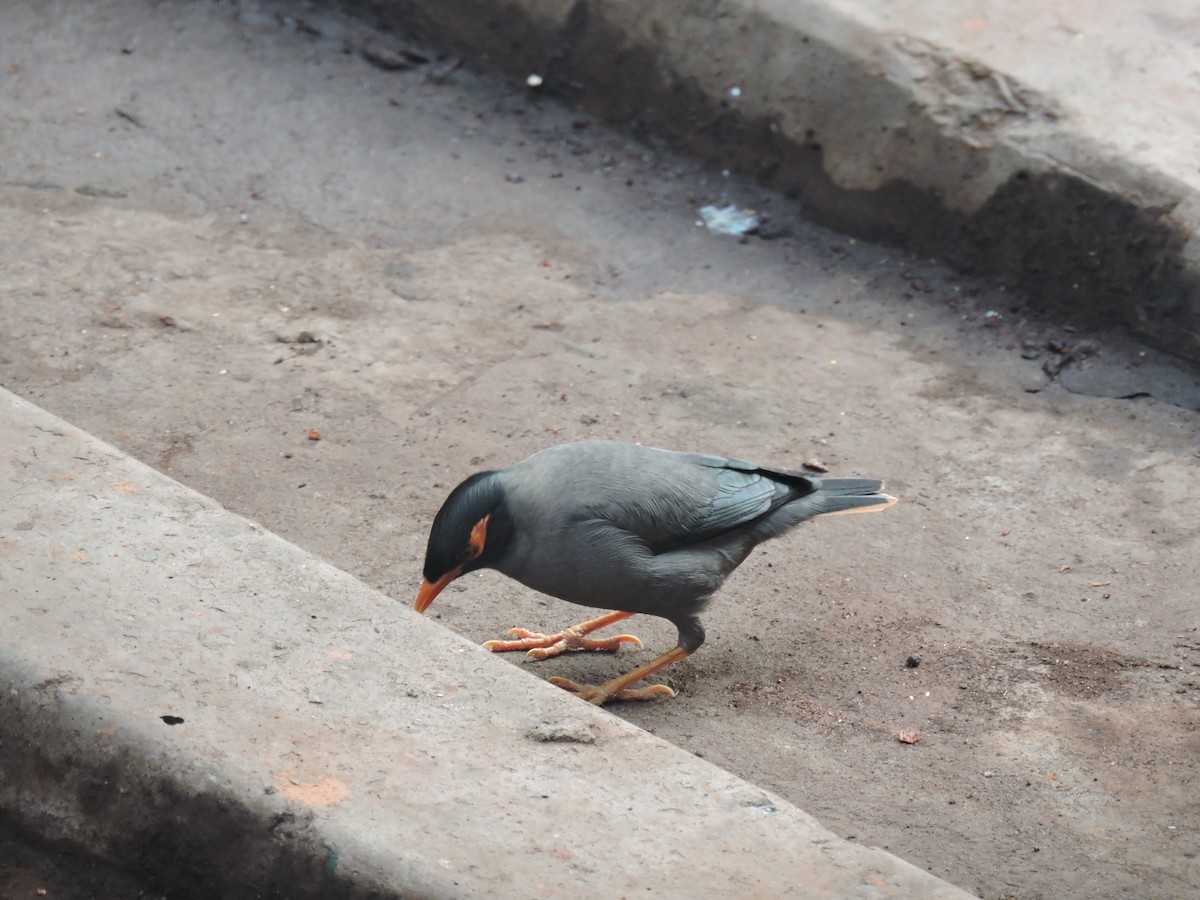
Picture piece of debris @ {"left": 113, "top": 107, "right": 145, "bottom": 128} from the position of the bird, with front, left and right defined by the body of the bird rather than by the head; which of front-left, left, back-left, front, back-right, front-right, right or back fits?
front-right

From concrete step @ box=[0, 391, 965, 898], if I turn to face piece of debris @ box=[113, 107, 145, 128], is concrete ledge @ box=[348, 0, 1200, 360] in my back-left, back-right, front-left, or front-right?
front-right

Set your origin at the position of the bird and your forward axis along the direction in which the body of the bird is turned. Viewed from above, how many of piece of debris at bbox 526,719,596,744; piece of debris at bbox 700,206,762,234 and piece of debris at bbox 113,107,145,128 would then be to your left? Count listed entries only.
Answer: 1

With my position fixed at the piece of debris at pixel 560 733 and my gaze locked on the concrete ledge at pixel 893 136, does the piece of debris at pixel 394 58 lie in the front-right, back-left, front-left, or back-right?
front-left

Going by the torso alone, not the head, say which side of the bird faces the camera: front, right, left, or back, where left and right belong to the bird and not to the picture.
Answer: left

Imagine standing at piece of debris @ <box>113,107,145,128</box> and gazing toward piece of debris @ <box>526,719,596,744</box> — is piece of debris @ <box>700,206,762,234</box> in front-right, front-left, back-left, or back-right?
front-left

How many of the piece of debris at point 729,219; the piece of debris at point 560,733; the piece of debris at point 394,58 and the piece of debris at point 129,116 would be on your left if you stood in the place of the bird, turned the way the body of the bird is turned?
1

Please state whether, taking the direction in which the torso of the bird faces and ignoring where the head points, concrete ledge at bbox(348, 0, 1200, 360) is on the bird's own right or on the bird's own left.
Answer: on the bird's own right

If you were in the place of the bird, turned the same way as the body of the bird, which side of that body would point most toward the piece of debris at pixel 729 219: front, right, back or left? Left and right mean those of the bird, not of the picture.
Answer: right

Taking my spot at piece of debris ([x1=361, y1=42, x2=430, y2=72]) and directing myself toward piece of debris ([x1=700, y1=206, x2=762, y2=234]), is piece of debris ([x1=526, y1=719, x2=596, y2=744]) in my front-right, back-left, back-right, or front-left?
front-right

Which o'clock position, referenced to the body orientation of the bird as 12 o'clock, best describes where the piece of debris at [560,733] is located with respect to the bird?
The piece of debris is roughly at 9 o'clock from the bird.
